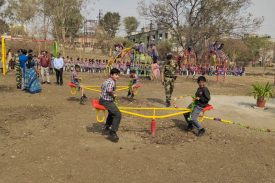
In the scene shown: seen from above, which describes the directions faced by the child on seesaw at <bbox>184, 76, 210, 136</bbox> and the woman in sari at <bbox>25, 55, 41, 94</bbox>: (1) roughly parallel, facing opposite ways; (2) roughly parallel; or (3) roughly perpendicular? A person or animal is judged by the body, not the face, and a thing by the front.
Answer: roughly perpendicular

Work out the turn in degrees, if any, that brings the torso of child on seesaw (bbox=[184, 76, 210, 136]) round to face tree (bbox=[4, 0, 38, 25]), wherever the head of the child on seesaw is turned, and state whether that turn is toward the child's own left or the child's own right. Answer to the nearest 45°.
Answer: approximately 90° to the child's own right

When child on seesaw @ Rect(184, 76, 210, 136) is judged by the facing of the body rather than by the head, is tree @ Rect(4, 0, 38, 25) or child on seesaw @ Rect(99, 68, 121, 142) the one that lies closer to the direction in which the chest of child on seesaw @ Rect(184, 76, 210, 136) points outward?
the child on seesaw

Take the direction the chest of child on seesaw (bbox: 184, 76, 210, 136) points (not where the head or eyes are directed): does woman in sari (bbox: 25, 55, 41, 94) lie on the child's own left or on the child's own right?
on the child's own right

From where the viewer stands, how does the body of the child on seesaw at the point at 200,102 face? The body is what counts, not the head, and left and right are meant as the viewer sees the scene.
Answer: facing the viewer and to the left of the viewer
